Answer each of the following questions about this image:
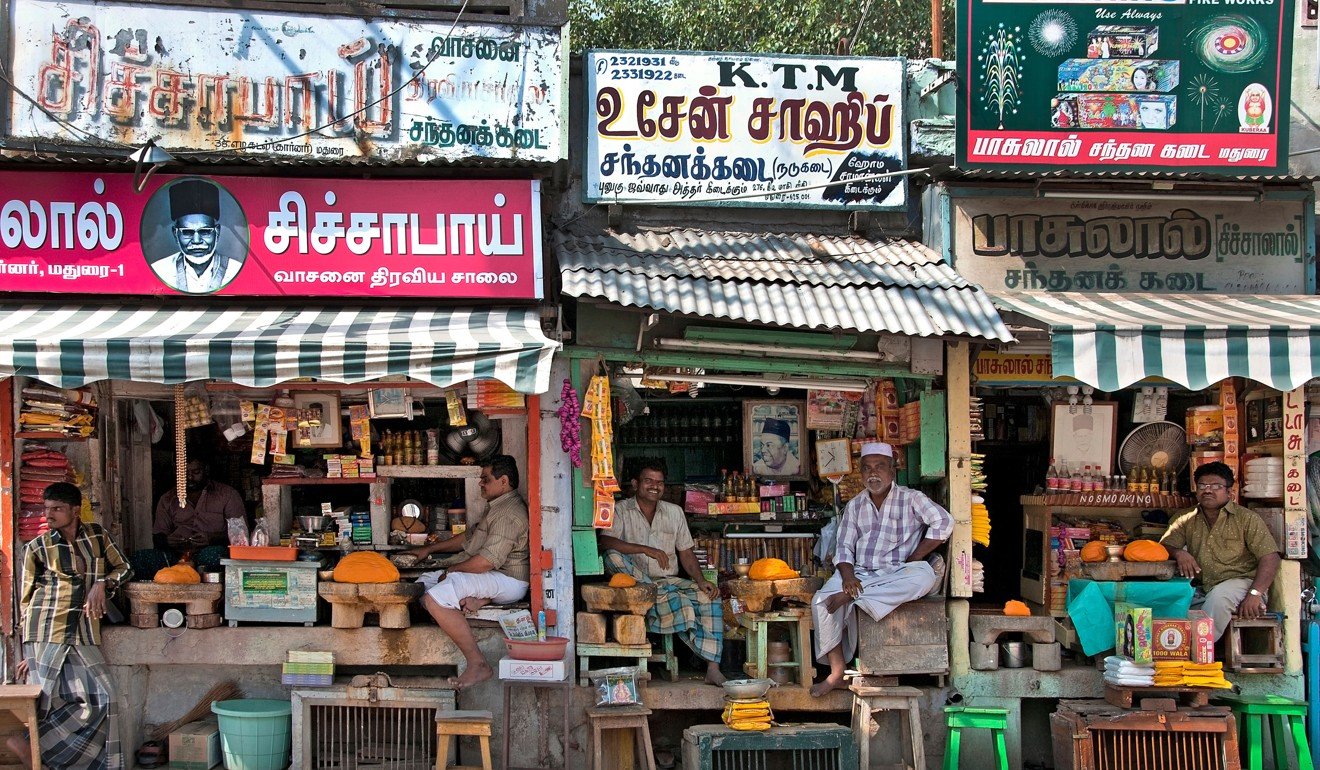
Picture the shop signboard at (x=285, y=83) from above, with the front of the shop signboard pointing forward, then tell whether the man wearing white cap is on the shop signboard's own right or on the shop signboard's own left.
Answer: on the shop signboard's own left

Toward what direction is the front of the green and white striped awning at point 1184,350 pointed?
toward the camera

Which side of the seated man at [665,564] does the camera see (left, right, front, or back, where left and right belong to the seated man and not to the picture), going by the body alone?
front

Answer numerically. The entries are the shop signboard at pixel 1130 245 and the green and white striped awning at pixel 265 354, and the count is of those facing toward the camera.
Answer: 2

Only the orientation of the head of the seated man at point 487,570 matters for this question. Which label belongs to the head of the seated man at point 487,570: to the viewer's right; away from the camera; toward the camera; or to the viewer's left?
to the viewer's left

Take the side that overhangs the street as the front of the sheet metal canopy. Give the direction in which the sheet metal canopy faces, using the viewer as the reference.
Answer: facing the viewer

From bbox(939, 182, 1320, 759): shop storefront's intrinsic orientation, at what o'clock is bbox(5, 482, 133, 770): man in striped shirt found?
The man in striped shirt is roughly at 2 o'clock from the shop storefront.

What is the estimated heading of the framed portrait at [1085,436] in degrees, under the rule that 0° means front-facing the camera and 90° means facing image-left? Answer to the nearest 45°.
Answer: approximately 0°

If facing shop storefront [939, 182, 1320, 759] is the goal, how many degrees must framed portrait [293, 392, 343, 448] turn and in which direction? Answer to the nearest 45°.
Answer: approximately 90° to its left

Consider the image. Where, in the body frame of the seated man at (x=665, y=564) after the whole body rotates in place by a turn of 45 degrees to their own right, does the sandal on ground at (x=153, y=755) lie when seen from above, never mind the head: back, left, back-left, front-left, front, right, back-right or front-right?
front-right

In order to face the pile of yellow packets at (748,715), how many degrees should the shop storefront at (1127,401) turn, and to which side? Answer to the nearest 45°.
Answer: approximately 45° to its right
